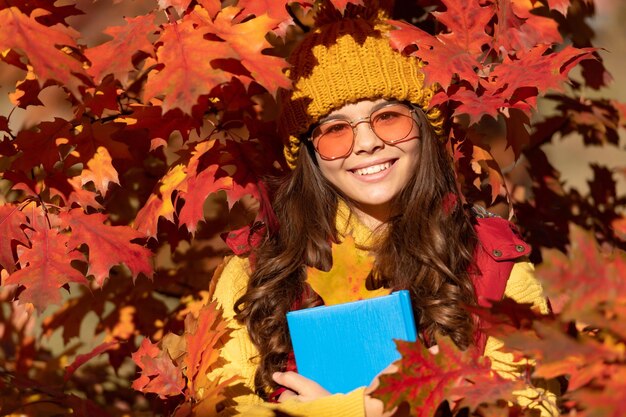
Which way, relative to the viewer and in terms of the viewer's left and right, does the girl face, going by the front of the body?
facing the viewer

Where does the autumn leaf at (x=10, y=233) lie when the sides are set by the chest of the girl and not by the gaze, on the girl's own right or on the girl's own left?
on the girl's own right

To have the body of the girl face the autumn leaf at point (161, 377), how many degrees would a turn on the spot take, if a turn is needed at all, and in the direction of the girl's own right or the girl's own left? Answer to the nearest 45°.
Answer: approximately 45° to the girl's own right

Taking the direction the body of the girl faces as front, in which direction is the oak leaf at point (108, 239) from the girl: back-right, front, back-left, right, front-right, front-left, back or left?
right

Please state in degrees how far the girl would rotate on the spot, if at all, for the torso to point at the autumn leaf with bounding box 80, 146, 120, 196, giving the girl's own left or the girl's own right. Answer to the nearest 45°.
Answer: approximately 90° to the girl's own right
